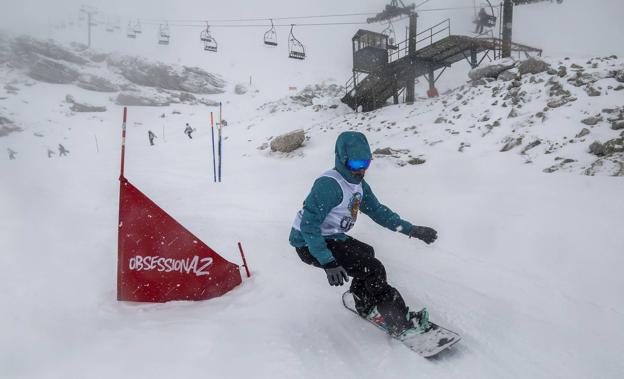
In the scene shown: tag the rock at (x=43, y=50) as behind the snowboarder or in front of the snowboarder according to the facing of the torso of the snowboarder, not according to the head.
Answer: behind

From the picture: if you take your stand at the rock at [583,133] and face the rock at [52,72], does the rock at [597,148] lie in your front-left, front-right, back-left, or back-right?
back-left
